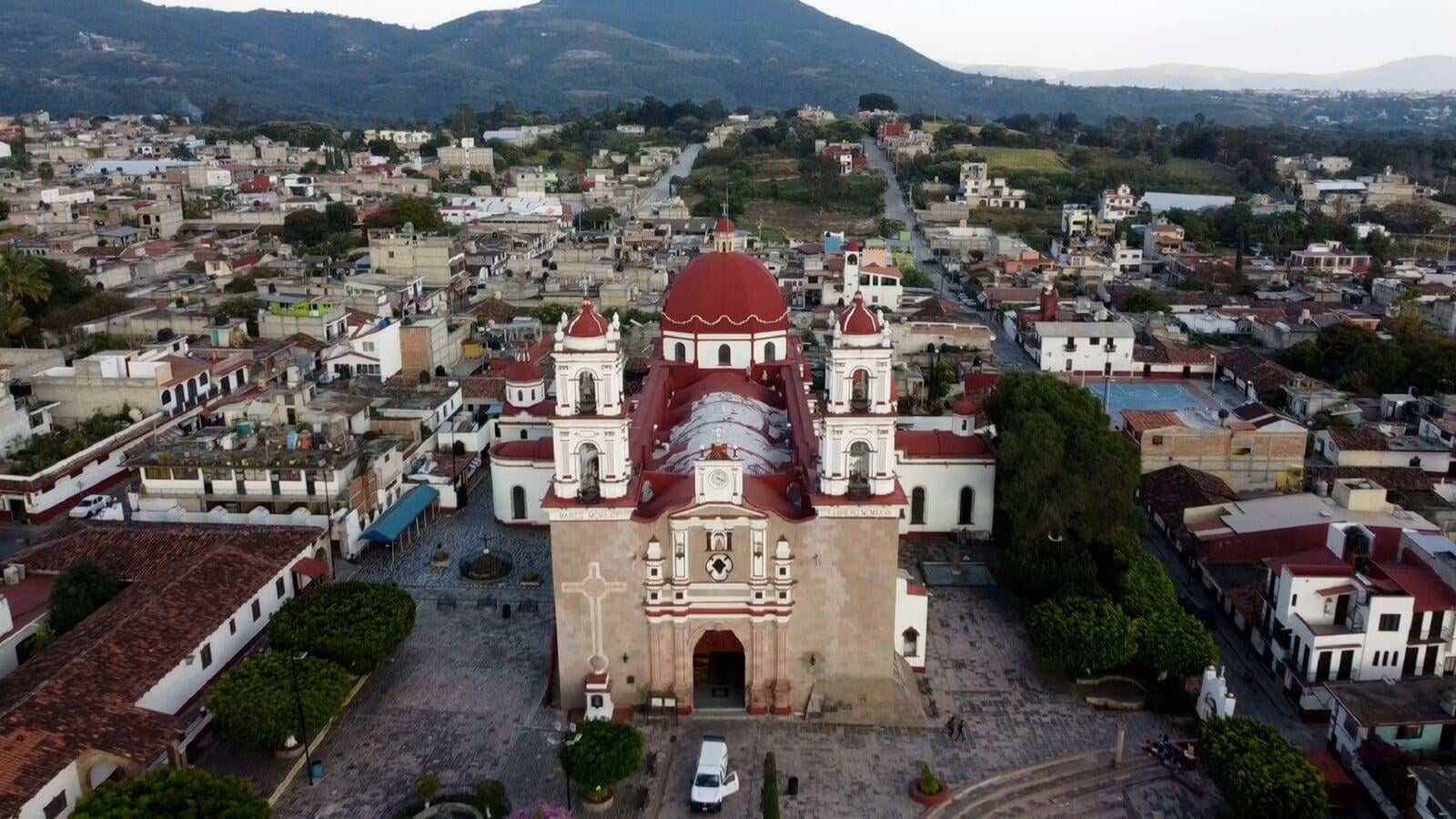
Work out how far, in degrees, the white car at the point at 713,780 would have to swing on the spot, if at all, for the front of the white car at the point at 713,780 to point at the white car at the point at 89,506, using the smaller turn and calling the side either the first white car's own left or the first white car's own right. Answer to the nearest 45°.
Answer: approximately 135° to the first white car's own right

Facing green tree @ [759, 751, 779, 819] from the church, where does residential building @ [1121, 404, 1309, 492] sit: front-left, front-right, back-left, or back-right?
back-left

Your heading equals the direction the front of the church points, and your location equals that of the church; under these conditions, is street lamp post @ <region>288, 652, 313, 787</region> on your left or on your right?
on your right

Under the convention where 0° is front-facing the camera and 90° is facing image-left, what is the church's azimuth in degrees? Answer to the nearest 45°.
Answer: approximately 0°

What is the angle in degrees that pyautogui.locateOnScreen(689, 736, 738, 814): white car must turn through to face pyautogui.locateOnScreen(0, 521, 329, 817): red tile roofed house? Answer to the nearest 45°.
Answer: approximately 90° to its right

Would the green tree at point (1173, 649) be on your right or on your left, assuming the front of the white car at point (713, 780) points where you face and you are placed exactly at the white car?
on your left

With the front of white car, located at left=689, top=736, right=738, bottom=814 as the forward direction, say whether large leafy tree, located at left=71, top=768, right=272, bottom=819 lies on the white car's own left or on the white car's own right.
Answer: on the white car's own right
